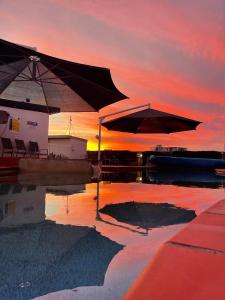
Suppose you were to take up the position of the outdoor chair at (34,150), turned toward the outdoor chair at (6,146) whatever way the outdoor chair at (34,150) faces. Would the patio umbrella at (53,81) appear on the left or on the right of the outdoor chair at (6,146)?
left

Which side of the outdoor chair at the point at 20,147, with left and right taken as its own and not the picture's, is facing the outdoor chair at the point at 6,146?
right

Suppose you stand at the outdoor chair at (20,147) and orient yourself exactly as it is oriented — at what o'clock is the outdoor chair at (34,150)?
the outdoor chair at (34,150) is roughly at 9 o'clock from the outdoor chair at (20,147).

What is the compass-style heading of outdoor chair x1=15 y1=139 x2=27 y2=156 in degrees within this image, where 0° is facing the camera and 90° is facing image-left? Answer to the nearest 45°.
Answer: approximately 315°
